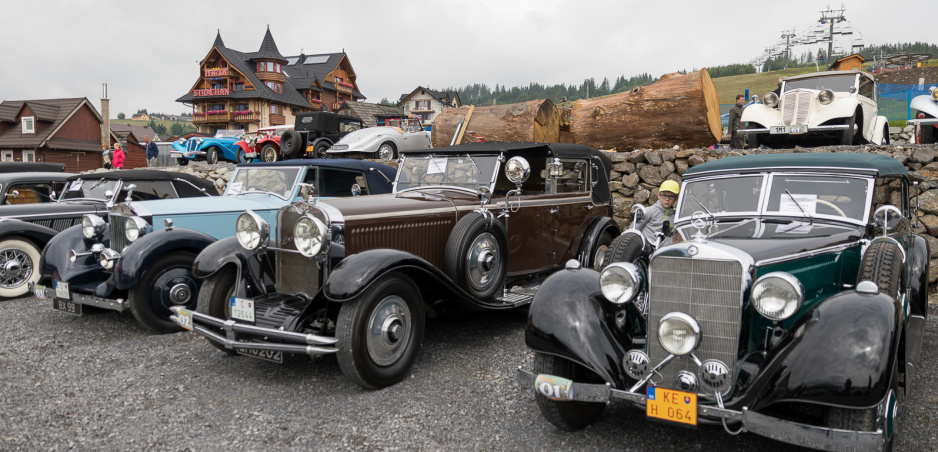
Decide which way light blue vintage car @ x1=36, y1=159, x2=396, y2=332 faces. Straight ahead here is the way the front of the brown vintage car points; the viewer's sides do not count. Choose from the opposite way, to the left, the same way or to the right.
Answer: the same way

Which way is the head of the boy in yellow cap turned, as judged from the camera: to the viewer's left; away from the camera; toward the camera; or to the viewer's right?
toward the camera

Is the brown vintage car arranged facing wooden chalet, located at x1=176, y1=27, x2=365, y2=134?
no

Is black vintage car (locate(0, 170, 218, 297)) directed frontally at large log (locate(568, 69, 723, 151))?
no

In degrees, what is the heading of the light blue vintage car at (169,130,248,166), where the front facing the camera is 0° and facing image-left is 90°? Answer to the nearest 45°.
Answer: approximately 45°

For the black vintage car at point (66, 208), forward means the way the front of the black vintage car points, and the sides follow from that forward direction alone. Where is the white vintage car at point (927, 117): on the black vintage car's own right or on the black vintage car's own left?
on the black vintage car's own left

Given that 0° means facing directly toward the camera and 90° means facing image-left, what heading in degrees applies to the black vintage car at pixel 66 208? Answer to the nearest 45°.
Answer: approximately 45°

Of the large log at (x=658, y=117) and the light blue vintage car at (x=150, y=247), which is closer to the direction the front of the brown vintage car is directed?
the light blue vintage car

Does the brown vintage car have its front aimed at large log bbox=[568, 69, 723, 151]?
no

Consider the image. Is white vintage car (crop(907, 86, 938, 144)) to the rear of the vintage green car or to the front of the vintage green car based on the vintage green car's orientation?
to the rear

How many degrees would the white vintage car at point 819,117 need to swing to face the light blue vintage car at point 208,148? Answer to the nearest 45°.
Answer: approximately 45° to its right

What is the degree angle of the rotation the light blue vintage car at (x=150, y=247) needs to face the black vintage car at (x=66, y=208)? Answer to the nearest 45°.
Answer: approximately 90° to its right

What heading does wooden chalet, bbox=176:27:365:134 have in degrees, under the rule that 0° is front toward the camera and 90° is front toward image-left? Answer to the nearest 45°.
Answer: approximately 45°

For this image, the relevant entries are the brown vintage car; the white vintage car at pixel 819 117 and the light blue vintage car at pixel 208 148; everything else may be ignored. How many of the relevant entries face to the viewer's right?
0

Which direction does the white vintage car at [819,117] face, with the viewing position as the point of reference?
facing the viewer and to the left of the viewer
